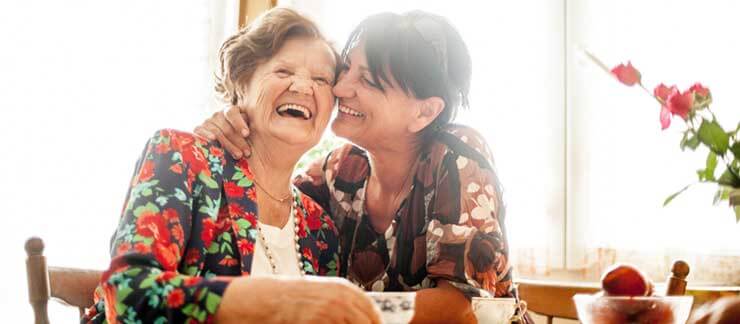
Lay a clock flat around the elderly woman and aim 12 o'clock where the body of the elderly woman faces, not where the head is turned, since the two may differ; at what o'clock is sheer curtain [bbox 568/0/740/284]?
The sheer curtain is roughly at 9 o'clock from the elderly woman.

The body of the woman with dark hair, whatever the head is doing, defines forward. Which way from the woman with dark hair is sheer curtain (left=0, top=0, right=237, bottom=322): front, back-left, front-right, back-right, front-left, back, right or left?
right

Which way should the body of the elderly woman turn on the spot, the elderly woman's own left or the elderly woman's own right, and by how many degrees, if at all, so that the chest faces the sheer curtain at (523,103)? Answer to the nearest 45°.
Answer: approximately 90° to the elderly woman's own left

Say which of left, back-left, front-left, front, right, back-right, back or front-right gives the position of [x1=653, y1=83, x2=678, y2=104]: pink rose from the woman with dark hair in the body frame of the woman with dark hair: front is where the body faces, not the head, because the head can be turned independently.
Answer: left

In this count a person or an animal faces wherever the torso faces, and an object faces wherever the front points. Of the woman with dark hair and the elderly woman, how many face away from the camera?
0

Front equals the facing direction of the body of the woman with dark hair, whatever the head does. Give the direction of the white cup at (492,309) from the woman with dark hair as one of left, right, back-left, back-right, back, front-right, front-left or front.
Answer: front-left

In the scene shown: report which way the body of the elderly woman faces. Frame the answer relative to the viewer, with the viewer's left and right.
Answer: facing the viewer and to the right of the viewer

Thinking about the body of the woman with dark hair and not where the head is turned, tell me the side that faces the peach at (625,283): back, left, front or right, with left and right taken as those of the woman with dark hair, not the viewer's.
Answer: left

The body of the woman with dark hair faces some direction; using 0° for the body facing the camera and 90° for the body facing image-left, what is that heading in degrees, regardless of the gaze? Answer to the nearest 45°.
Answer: approximately 45°

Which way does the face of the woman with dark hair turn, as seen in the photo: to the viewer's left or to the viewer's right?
to the viewer's left
